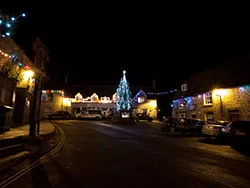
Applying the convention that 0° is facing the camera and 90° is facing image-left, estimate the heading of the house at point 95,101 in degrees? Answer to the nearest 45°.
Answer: approximately 0°

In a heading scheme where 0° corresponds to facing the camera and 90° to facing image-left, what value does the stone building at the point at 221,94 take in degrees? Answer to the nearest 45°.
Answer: approximately 45°

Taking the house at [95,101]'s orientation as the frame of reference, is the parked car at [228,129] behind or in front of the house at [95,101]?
in front

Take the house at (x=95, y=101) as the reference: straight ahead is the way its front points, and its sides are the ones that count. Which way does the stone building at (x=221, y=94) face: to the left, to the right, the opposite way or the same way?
to the right

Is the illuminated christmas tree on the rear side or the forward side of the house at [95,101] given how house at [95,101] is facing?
on the forward side

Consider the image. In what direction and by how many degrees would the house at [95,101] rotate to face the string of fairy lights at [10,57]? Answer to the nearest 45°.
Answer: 0° — it already faces it

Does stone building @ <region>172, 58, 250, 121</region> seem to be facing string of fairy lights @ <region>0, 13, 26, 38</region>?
yes

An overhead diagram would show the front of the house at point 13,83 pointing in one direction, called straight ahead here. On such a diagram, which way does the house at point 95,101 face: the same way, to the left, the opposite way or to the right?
to the right

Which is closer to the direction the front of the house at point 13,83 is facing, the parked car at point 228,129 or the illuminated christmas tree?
the parked car

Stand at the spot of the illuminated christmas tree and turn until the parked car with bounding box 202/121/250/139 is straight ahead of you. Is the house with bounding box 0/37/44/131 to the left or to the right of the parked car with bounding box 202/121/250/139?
right

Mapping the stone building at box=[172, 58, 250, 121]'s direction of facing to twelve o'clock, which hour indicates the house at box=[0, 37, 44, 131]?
The house is roughly at 12 o'clock from the stone building.

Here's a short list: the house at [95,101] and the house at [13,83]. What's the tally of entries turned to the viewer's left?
0
